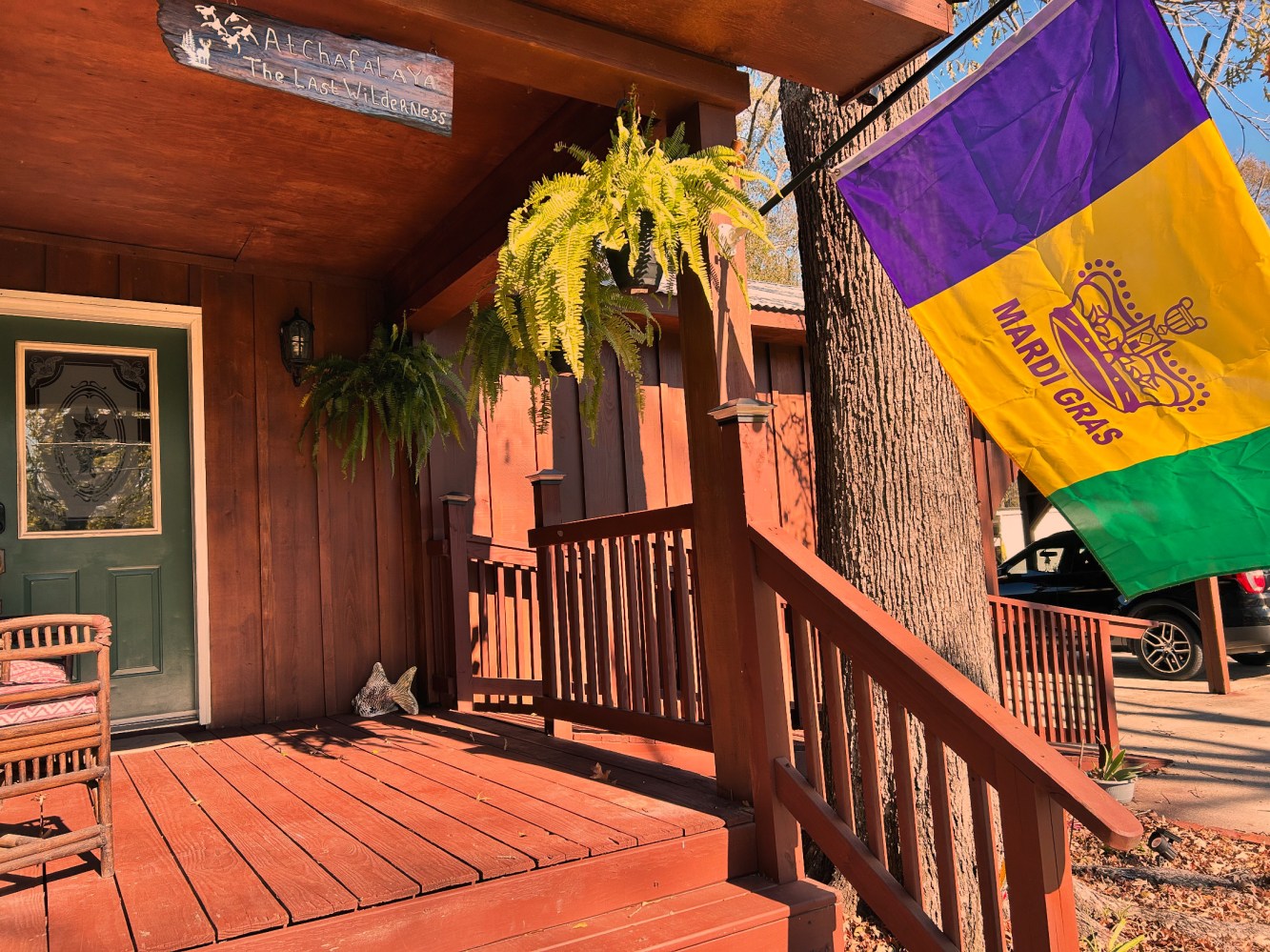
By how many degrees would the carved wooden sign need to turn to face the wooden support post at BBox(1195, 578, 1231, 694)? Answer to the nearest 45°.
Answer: approximately 135° to its left

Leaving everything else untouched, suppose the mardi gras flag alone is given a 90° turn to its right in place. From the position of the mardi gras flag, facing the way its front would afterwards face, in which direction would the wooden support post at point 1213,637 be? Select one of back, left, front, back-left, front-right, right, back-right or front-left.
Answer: right

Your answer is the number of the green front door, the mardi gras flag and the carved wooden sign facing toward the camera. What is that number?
3

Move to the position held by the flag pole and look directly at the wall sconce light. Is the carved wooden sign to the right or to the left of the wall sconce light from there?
left

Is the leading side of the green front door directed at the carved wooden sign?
yes

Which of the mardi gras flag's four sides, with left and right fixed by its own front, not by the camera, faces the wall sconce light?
right

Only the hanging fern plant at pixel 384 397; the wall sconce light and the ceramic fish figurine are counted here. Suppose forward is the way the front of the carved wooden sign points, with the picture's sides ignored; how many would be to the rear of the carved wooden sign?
3

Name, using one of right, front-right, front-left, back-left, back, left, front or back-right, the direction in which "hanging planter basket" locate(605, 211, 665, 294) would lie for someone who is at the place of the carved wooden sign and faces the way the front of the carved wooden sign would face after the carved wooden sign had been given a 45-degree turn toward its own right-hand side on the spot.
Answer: back-left

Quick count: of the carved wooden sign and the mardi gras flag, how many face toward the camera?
2

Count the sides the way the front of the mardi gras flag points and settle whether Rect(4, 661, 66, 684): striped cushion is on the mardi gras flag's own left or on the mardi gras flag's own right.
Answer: on the mardi gras flag's own right

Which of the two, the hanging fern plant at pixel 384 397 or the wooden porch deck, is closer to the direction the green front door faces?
the wooden porch deck

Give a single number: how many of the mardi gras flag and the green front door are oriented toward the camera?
2

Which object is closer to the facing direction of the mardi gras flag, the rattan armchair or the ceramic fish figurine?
the rattan armchair
